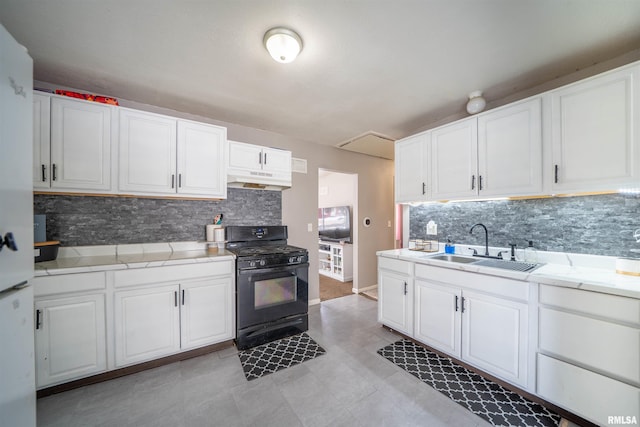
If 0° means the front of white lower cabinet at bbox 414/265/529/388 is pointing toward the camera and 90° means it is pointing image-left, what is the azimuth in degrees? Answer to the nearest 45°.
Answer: approximately 45°

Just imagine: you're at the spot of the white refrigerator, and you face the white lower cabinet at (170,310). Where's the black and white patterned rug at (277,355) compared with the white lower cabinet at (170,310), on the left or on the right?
right

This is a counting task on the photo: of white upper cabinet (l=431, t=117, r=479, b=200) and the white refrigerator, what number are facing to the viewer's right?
1

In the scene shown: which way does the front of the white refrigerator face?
to the viewer's right

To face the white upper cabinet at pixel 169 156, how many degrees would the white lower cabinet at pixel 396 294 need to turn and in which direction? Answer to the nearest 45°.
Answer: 0° — it already faces it
